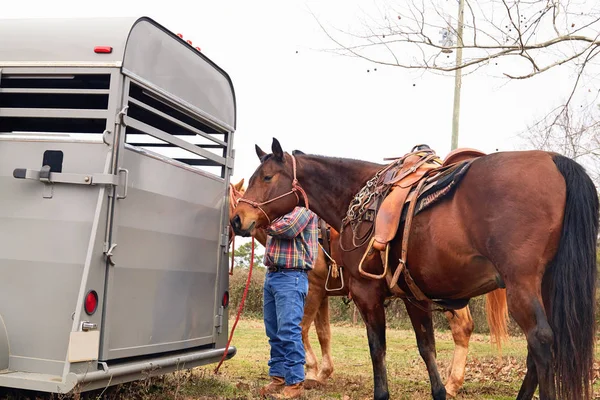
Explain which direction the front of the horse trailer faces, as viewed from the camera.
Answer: facing away from the viewer and to the left of the viewer

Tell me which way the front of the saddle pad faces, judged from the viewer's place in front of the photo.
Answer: facing to the left of the viewer

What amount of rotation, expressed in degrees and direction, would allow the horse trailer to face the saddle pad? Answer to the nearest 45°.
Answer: approximately 135° to its right

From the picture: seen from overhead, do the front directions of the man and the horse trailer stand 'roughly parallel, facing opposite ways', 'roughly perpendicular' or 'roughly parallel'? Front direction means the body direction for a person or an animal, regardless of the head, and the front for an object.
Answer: roughly perpendicular

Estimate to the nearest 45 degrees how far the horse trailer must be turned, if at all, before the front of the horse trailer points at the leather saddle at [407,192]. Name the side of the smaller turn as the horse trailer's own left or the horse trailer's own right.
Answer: approximately 135° to the horse trailer's own right
